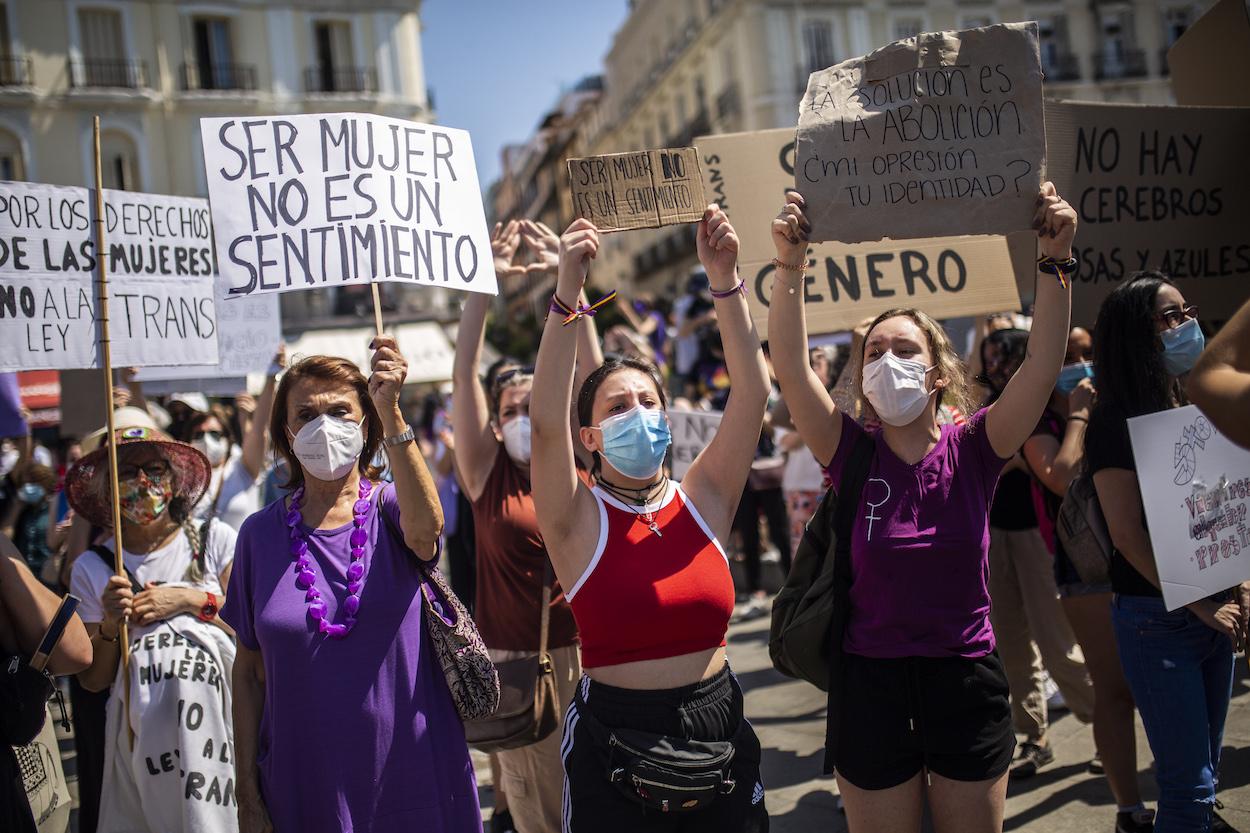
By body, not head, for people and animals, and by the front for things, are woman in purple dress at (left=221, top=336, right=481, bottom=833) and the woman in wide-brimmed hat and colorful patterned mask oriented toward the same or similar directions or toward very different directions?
same or similar directions

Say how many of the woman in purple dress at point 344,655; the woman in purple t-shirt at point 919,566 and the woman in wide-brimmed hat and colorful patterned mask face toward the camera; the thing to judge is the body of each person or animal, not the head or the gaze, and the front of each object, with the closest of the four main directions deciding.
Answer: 3

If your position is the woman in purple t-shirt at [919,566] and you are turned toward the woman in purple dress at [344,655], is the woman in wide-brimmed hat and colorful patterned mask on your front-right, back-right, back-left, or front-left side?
front-right

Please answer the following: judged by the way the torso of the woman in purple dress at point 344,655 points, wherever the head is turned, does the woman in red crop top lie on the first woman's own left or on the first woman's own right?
on the first woman's own left

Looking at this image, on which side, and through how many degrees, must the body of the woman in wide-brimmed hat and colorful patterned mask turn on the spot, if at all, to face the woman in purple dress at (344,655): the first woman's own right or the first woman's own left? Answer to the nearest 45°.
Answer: approximately 45° to the first woman's own left

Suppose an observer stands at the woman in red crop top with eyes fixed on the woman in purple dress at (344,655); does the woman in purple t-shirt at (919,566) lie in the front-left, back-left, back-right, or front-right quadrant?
back-right

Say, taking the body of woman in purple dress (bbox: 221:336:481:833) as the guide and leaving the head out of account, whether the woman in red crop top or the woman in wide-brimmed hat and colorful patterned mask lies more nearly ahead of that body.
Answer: the woman in red crop top

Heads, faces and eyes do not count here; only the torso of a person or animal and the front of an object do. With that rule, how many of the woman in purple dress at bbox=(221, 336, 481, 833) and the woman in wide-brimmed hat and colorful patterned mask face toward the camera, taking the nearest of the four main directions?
2

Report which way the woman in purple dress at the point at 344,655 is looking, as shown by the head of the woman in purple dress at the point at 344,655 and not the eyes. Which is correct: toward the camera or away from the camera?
toward the camera

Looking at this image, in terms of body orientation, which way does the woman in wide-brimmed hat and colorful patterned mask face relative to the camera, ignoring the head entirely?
toward the camera

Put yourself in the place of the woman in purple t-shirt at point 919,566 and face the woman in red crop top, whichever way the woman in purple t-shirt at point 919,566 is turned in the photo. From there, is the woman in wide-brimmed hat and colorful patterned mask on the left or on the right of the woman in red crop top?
right

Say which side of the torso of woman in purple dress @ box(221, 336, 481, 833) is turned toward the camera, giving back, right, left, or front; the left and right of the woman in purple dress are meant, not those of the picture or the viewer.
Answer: front
